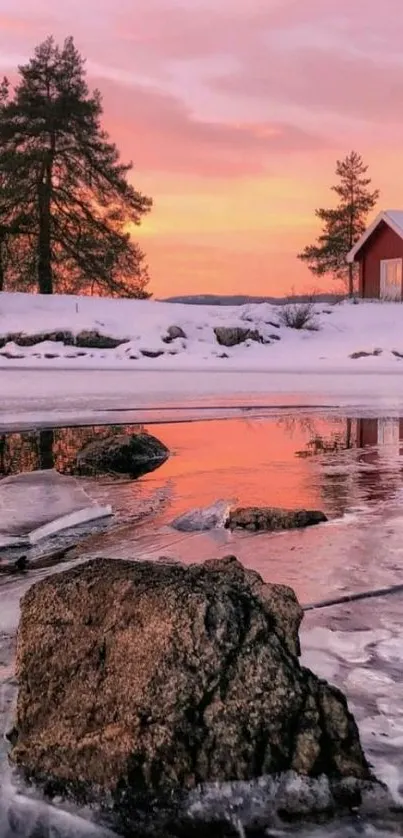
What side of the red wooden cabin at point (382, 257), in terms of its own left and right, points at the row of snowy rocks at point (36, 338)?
front

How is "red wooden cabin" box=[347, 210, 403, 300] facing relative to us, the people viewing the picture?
facing the viewer and to the left of the viewer

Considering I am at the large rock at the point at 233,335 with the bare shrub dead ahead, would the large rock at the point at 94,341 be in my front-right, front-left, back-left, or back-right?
back-left

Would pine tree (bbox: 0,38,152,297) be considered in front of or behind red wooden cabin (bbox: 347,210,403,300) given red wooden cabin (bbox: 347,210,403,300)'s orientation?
in front

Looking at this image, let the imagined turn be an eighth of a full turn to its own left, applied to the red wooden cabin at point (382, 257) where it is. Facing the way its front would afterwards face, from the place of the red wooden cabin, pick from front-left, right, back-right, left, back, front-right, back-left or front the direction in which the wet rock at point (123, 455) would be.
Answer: front

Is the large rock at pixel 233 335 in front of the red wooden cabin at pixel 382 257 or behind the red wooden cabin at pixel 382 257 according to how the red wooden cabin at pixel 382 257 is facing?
in front

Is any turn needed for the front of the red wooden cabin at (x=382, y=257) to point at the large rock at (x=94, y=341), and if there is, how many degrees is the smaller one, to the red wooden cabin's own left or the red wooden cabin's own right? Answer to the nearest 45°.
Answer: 0° — it already faces it

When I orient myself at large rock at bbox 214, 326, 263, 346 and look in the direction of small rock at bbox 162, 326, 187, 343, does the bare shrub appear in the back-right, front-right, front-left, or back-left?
back-right

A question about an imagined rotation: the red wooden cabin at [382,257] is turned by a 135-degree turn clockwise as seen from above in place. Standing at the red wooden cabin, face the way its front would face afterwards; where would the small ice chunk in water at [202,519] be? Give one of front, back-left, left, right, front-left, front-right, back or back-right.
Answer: back

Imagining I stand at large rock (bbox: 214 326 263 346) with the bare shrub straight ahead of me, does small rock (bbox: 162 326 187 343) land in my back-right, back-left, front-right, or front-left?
back-left
